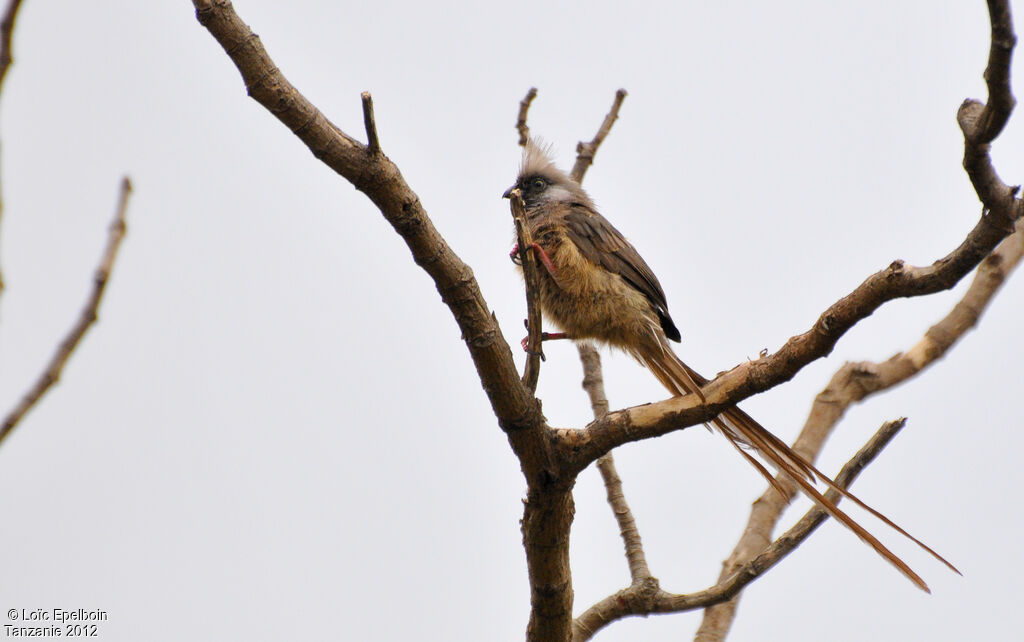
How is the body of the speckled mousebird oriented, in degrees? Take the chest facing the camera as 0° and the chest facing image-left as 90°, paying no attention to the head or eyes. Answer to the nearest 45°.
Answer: approximately 90°

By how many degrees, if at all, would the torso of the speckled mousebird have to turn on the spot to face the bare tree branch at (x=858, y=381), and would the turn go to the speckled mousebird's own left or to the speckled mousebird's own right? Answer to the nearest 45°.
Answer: approximately 135° to the speckled mousebird's own right
